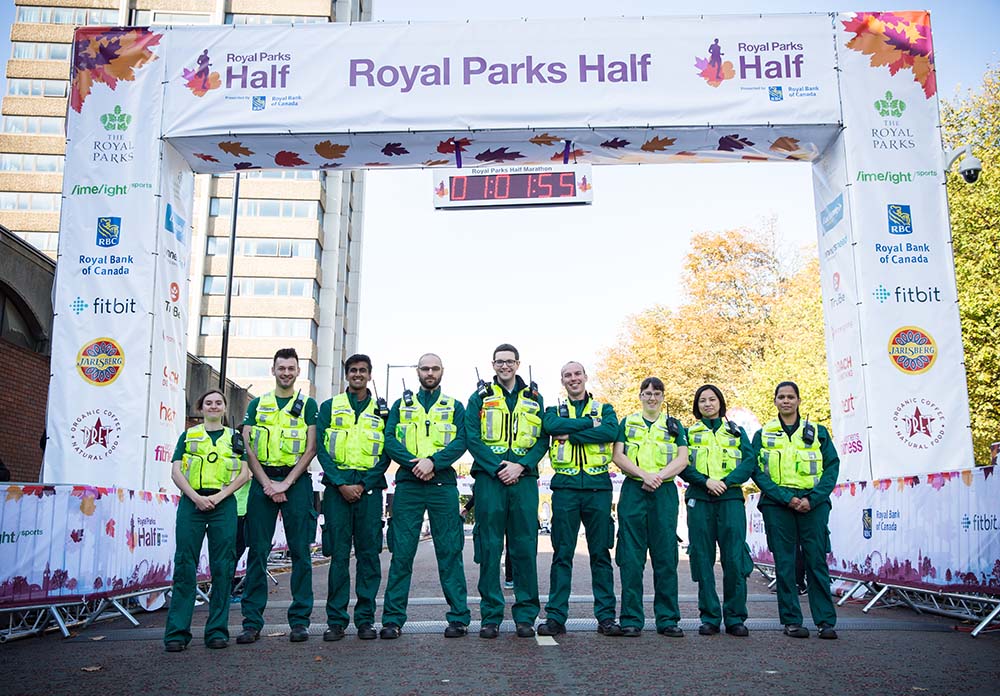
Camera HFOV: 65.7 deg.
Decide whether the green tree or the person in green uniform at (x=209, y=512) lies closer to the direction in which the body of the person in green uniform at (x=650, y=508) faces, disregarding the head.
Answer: the person in green uniform

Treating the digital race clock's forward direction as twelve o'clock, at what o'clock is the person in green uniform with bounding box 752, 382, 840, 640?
The person in green uniform is roughly at 11 o'clock from the digital race clock.

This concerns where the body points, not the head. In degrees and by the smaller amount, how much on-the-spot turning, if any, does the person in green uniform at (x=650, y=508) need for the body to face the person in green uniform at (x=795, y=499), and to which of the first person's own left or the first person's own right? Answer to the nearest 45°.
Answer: approximately 90° to the first person's own left

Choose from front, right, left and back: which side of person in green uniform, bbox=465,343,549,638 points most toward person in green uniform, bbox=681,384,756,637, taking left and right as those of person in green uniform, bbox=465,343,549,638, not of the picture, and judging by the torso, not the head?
left

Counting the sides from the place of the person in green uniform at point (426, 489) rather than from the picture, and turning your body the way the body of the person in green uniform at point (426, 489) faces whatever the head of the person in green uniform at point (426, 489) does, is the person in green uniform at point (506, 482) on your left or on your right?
on your left

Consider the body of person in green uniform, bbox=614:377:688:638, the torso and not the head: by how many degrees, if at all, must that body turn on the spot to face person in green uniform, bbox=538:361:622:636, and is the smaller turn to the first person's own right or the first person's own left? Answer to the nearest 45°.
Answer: approximately 45° to the first person's own right

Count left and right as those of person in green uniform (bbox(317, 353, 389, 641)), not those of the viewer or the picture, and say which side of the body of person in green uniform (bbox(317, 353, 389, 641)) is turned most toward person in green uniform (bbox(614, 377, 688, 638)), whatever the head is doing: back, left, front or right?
left

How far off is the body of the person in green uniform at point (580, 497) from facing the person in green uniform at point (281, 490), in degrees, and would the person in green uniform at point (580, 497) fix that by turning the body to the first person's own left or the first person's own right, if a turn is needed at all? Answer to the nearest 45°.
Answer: approximately 90° to the first person's own right
